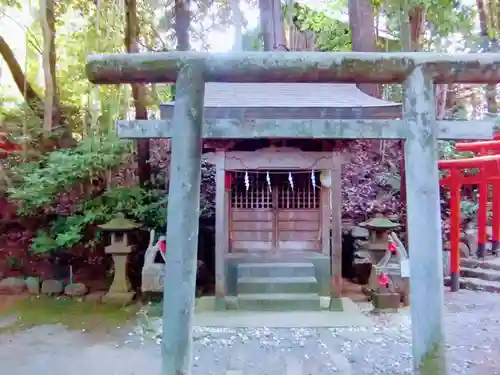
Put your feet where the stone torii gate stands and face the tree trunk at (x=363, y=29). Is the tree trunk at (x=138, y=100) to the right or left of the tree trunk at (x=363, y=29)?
left

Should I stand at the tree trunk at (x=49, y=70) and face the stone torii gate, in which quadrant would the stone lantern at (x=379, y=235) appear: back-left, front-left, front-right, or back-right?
front-left

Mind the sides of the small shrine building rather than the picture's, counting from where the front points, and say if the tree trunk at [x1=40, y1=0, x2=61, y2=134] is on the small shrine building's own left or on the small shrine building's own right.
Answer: on the small shrine building's own right

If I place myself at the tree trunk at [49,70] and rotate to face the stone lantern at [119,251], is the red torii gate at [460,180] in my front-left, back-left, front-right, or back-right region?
front-left

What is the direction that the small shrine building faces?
toward the camera

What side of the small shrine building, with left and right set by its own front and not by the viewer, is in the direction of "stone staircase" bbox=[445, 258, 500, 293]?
left

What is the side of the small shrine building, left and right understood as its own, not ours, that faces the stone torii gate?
front

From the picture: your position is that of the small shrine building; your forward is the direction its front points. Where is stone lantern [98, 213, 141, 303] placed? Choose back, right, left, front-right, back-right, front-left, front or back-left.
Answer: right

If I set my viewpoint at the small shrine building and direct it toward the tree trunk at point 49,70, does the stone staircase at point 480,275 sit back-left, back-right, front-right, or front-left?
back-right

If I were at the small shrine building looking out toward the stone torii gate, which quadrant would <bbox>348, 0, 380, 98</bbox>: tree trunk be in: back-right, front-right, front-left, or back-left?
back-left
